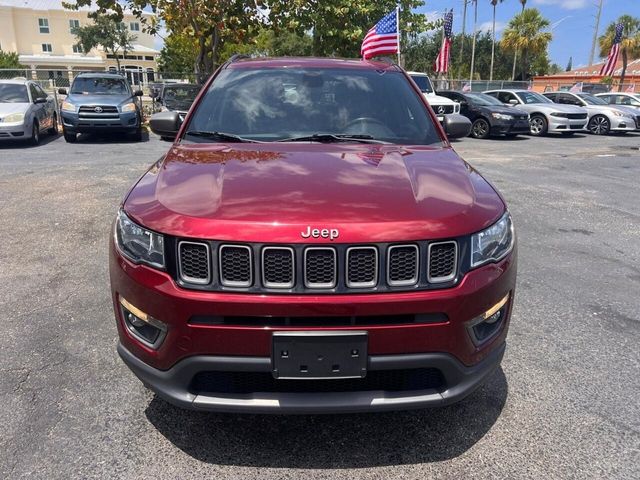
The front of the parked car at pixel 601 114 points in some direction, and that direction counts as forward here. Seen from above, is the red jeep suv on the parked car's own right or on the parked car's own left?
on the parked car's own right

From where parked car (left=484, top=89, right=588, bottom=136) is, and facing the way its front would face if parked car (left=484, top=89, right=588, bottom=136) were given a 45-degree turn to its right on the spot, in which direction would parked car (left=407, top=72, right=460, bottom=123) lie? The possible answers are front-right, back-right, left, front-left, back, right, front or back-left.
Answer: front-right

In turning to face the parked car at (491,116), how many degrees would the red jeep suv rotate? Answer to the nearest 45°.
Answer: approximately 180°

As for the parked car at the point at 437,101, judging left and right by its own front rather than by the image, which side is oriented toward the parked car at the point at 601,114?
left

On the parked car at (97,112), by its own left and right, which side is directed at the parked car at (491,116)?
left

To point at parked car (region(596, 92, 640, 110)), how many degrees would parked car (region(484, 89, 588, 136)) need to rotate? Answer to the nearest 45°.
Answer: approximately 90° to its left

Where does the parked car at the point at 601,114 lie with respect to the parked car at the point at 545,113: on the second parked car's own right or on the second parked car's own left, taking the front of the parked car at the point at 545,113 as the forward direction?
on the second parked car's own left

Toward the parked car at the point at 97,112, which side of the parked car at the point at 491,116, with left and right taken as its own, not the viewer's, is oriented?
right

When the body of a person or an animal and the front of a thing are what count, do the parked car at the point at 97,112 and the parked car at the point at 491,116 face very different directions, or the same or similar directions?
same or similar directions

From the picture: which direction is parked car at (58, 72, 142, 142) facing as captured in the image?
toward the camera

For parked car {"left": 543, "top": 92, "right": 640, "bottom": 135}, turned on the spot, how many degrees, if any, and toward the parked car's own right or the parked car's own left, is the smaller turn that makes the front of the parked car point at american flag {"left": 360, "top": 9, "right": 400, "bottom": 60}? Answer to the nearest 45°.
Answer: approximately 90° to the parked car's own right

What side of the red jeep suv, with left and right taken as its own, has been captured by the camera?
front

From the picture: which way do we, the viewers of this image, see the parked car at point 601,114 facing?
facing the viewer and to the right of the viewer

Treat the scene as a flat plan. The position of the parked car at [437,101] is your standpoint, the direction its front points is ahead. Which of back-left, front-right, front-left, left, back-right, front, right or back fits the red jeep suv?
front-right

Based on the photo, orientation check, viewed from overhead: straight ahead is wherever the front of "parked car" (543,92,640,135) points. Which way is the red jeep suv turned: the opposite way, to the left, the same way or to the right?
the same way

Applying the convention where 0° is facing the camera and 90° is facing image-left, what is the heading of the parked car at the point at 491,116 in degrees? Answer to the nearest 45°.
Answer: approximately 315°
